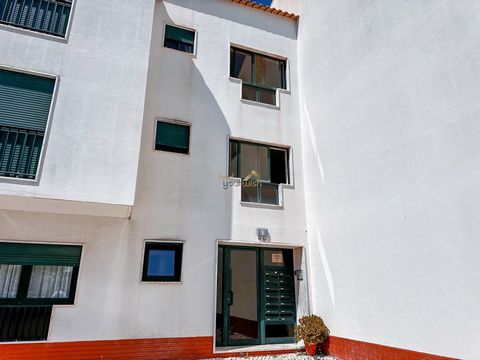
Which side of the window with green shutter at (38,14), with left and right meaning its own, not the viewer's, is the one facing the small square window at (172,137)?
left

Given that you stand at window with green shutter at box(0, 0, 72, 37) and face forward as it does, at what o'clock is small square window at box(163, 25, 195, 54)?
The small square window is roughly at 9 o'clock from the window with green shutter.

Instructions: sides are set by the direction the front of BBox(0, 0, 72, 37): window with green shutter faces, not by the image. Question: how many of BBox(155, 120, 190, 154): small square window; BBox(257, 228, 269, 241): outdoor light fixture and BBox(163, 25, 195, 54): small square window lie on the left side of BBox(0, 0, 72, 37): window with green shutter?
3

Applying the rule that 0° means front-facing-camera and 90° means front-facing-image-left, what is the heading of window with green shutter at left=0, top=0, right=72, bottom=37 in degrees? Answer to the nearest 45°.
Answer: approximately 0°

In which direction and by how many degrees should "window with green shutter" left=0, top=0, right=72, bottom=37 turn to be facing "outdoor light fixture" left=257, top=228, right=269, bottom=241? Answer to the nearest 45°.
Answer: approximately 90° to its left
